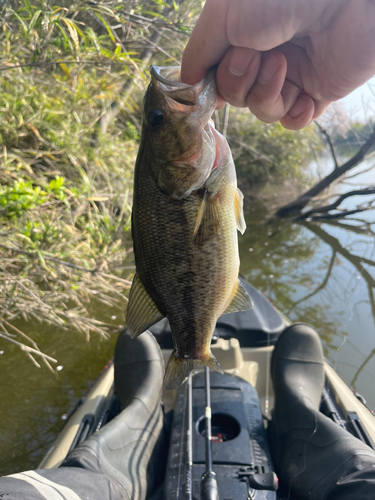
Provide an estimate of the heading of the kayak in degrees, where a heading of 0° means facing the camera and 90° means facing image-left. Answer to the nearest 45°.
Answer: approximately 180°
